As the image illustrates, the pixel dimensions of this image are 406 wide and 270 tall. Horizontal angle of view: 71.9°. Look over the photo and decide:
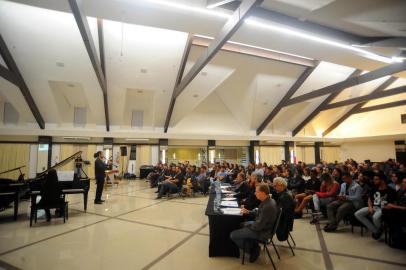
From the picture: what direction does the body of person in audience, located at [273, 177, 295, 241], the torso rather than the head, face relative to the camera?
to the viewer's left

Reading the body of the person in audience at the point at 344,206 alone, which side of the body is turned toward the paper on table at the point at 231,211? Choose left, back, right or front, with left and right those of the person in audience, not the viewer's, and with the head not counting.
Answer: front

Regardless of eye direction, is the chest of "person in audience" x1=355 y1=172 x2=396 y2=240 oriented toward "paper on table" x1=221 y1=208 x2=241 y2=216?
yes

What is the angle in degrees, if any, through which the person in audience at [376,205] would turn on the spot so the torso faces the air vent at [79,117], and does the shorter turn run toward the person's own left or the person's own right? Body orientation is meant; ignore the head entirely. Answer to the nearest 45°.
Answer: approximately 45° to the person's own right

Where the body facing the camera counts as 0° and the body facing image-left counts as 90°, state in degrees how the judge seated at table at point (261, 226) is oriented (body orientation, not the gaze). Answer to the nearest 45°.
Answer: approximately 90°

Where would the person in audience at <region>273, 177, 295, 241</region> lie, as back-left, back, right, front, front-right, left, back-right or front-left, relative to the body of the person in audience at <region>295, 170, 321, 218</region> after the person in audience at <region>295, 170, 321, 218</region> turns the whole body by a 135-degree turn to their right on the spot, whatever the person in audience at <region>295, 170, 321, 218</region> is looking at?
back

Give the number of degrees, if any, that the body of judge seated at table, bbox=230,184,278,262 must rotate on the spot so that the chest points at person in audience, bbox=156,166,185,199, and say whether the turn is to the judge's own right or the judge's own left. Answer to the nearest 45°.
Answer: approximately 45° to the judge's own right

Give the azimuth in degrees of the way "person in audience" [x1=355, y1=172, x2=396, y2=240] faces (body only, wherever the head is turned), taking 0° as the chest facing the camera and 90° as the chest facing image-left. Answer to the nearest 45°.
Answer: approximately 45°

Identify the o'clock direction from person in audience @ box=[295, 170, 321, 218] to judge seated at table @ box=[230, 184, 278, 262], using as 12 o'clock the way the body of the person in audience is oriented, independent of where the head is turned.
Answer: The judge seated at table is roughly at 11 o'clock from the person in audience.

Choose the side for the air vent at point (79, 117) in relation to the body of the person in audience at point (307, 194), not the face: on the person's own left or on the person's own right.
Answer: on the person's own right
